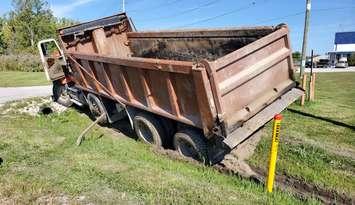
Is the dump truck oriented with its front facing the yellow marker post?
no

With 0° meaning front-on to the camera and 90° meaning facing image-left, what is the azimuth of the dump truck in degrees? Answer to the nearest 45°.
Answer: approximately 135°
